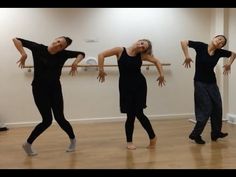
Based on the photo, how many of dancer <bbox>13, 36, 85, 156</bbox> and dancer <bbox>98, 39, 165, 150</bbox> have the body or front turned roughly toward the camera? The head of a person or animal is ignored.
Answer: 2

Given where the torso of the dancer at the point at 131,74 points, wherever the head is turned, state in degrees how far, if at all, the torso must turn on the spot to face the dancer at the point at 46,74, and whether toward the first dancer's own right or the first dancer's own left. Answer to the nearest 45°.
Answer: approximately 90° to the first dancer's own right

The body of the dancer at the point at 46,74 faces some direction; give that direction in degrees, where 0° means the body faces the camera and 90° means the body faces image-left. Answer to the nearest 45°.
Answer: approximately 0°

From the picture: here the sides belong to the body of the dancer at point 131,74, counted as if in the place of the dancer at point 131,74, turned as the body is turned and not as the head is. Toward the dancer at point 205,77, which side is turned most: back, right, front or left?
left

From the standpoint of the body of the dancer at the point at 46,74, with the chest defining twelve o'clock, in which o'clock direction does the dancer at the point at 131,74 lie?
the dancer at the point at 131,74 is roughly at 9 o'clock from the dancer at the point at 46,74.
